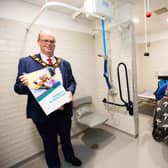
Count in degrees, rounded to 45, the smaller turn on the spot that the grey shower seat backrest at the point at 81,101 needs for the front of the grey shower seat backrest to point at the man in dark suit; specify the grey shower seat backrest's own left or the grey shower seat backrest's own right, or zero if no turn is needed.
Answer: approximately 45° to the grey shower seat backrest's own right

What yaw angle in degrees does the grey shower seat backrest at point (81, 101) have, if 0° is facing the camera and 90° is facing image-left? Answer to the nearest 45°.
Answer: approximately 315°

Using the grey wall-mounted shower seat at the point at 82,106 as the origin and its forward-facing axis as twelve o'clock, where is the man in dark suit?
The man in dark suit is roughly at 2 o'clock from the grey wall-mounted shower seat.

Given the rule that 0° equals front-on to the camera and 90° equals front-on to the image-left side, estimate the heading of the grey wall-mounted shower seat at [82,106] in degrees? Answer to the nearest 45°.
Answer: approximately 315°
